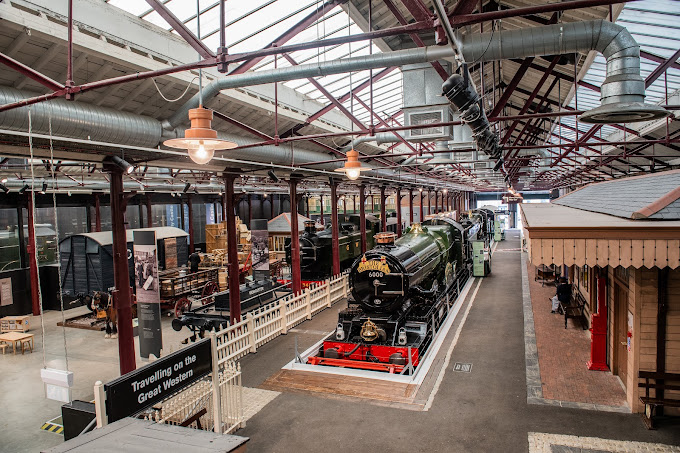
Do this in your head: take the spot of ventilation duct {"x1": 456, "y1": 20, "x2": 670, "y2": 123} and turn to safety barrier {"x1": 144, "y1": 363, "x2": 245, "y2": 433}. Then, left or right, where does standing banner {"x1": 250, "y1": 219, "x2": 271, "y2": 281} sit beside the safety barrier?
right

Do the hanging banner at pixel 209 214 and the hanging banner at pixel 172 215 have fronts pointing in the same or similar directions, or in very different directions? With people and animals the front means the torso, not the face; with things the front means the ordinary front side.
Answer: same or similar directions

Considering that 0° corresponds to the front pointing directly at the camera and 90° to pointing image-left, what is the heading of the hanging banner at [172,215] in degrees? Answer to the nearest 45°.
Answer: approximately 0°

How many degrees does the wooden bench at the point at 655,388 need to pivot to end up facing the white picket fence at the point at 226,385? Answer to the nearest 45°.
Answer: approximately 45° to its right

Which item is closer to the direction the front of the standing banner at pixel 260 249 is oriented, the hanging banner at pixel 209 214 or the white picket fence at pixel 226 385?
the white picket fence

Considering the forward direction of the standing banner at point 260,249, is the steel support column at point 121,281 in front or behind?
in front

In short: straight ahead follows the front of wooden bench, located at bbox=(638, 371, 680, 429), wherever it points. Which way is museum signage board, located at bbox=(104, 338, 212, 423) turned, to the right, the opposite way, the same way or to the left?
to the left

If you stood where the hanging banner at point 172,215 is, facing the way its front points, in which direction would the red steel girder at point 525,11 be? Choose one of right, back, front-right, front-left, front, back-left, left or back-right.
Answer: front

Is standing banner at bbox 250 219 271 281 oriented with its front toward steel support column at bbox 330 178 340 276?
no

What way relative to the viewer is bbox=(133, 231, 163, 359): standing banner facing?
toward the camera

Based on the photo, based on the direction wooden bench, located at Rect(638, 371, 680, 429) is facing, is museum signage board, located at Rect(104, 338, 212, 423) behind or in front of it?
in front

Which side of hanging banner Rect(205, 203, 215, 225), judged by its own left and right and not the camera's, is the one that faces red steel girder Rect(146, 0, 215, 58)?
front

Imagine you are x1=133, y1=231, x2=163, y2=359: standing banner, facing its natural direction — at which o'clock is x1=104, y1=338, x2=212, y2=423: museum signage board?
The museum signage board is roughly at 12 o'clock from the standing banner.

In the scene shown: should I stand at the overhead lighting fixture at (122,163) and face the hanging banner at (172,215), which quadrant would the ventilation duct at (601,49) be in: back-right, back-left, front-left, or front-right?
back-right
